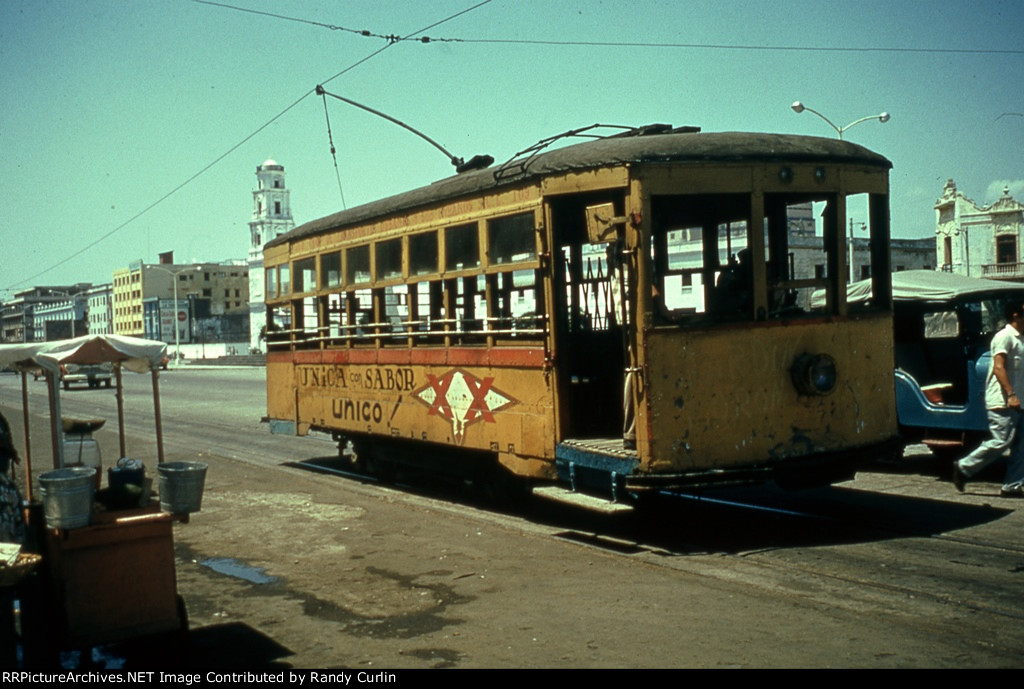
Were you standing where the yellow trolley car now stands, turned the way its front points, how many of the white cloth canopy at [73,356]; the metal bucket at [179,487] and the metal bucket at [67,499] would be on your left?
0

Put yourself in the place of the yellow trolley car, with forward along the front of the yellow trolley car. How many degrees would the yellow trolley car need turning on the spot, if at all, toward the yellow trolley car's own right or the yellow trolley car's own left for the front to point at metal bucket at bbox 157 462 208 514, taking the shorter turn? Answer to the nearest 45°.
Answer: approximately 90° to the yellow trolley car's own right

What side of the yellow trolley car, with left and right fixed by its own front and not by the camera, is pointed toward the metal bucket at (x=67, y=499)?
right

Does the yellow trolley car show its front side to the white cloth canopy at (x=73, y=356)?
no

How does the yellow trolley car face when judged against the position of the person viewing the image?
facing the viewer and to the right of the viewer

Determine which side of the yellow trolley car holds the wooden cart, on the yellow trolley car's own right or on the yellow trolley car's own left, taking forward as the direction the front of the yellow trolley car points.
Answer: on the yellow trolley car's own right

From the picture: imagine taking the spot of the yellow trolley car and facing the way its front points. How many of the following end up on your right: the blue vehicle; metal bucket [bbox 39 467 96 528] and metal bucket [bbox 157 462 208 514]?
2
